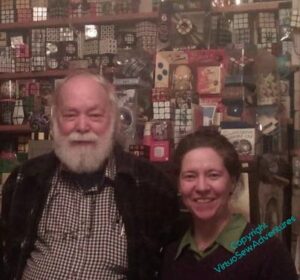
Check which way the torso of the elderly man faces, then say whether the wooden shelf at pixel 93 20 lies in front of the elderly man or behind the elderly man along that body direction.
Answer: behind

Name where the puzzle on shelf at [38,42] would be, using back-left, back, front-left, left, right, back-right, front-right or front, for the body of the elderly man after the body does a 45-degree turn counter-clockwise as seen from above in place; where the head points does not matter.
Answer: back-left

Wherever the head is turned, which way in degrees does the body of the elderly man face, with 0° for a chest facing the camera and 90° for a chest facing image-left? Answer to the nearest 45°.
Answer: approximately 0°

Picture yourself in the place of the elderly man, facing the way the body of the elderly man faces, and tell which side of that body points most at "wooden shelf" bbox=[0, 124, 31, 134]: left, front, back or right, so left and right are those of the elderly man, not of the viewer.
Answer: back

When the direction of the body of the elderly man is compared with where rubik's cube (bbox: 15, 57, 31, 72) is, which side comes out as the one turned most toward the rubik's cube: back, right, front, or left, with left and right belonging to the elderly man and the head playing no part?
back

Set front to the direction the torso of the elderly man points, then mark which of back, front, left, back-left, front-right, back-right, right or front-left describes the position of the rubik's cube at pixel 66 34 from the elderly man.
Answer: back

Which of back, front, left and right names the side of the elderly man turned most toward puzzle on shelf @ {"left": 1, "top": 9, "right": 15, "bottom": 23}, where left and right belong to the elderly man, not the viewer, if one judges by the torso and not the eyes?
back

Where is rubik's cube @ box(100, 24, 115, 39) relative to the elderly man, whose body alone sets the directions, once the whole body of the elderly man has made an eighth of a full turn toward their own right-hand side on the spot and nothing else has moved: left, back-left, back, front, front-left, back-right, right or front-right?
back-right
